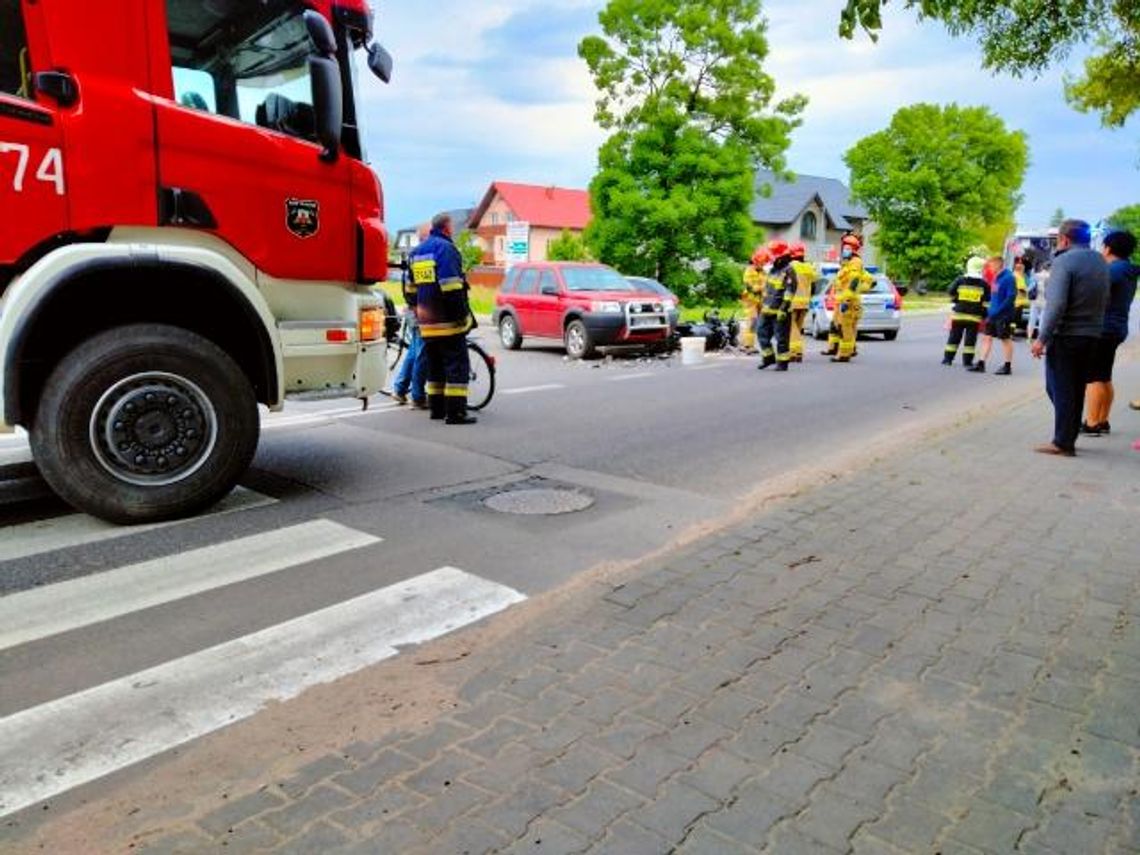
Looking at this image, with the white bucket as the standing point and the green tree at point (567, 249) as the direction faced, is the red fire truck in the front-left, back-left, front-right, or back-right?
back-left

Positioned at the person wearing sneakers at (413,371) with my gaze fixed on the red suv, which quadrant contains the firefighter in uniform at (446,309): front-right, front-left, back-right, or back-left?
back-right

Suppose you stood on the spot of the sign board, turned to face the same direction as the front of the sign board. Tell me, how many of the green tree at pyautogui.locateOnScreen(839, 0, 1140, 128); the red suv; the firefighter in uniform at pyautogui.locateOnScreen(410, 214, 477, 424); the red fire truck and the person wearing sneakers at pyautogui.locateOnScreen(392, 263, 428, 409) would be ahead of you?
5

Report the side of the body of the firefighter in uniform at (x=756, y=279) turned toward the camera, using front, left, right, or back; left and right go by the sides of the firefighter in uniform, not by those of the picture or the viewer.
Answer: right

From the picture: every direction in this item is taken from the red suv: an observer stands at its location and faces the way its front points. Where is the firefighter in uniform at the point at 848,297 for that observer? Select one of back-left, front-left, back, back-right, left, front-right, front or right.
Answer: front-left

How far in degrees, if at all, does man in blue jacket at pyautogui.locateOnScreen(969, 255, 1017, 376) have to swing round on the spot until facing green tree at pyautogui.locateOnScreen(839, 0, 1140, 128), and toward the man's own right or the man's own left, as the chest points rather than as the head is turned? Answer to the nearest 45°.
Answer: approximately 90° to the man's own left

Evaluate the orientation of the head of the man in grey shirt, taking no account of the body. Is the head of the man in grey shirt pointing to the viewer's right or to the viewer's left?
to the viewer's left
